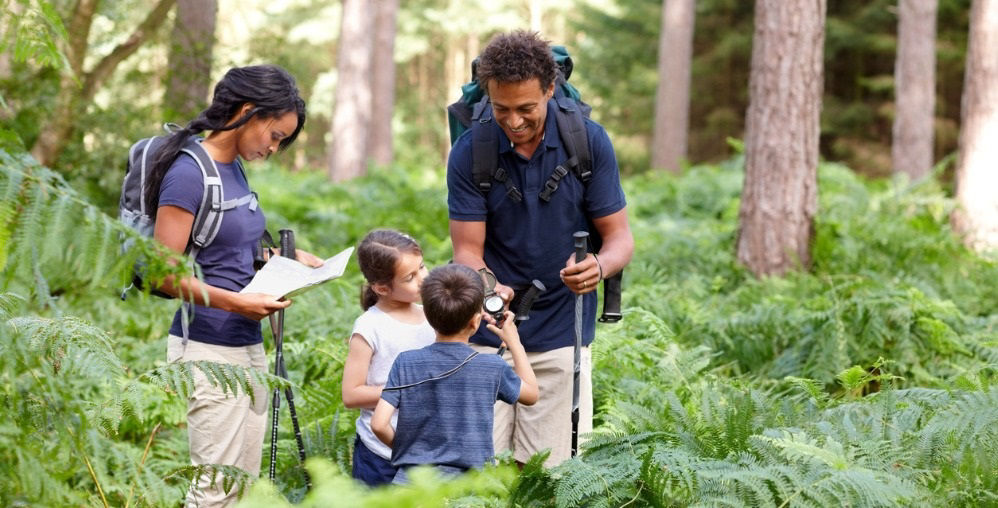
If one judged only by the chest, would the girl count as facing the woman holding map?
no

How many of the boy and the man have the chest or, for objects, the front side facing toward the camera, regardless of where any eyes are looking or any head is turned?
1

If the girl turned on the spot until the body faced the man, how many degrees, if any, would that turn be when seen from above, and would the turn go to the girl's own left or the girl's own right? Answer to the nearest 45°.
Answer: approximately 45° to the girl's own left

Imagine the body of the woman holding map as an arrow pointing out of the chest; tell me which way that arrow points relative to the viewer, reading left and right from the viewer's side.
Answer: facing the viewer and to the right of the viewer

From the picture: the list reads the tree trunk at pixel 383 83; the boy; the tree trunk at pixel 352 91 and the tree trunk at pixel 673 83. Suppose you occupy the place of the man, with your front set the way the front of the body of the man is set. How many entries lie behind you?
3

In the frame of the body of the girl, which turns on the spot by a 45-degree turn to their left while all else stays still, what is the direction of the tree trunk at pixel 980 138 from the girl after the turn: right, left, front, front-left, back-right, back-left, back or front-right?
front-left

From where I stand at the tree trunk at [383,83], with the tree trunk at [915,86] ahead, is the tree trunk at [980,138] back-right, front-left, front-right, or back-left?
front-right

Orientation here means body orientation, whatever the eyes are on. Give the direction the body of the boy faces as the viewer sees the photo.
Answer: away from the camera

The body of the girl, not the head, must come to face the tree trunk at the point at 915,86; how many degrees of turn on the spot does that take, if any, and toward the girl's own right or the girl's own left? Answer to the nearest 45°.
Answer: approximately 90° to the girl's own left

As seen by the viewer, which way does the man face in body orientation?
toward the camera

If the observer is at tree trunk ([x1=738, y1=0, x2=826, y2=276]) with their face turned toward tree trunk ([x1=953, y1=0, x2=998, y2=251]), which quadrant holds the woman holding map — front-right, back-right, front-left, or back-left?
back-right

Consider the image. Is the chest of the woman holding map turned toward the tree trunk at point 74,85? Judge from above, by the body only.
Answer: no

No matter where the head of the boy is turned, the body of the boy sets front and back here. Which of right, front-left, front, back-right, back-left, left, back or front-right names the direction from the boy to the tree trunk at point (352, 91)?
front

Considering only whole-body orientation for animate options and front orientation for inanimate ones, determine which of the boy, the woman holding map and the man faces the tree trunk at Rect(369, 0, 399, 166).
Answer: the boy

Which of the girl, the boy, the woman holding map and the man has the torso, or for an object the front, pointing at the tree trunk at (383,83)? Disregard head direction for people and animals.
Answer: the boy

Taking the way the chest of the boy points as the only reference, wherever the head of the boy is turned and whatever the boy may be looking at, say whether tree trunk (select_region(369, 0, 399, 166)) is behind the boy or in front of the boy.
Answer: in front

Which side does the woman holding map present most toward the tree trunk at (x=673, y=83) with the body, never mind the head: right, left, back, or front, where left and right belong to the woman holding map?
left

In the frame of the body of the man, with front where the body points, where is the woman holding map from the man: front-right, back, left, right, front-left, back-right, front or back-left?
right

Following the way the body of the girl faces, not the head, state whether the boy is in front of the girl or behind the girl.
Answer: in front

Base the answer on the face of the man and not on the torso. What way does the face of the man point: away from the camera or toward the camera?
toward the camera
